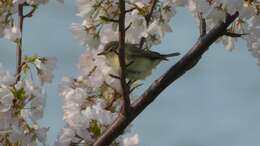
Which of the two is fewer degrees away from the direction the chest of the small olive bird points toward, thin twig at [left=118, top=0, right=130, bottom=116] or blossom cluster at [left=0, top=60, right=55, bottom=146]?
the blossom cluster

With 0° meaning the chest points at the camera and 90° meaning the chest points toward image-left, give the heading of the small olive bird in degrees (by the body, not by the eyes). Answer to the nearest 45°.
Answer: approximately 90°

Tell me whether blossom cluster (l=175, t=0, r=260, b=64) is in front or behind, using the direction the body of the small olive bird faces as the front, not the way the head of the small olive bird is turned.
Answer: behind

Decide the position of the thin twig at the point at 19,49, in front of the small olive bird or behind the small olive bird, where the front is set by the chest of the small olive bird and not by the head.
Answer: in front

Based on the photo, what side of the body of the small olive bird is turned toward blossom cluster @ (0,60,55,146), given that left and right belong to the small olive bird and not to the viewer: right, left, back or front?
front

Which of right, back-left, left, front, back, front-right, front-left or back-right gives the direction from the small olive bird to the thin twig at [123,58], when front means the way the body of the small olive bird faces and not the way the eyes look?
left
